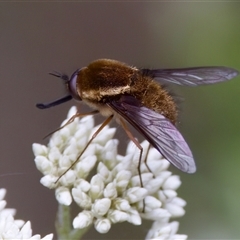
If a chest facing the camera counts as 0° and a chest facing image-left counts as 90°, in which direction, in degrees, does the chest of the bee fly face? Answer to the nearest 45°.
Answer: approximately 90°
